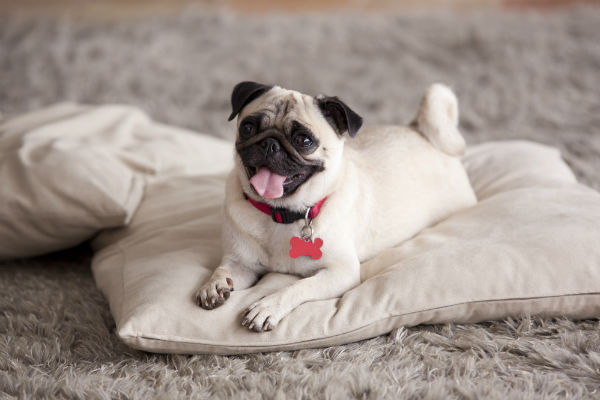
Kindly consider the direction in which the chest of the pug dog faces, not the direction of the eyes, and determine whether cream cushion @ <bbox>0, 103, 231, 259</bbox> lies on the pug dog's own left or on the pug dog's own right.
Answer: on the pug dog's own right

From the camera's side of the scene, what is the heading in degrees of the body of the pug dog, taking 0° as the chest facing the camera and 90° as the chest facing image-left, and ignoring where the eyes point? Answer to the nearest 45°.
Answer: approximately 45°
